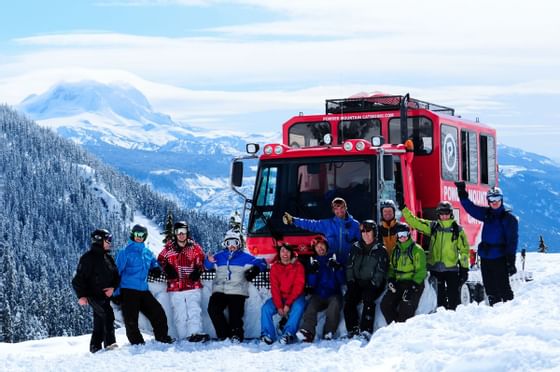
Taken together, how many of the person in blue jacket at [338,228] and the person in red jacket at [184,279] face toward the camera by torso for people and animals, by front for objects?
2

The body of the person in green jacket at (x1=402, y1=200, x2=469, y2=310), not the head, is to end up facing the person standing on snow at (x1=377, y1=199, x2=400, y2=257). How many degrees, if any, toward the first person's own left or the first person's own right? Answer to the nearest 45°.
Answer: approximately 45° to the first person's own right

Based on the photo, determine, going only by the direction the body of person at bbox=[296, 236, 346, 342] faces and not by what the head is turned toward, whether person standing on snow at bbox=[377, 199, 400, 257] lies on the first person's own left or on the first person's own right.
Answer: on the first person's own left

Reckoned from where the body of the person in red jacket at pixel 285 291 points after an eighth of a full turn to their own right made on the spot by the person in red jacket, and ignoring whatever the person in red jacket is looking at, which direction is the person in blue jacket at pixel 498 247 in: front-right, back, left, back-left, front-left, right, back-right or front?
back-left

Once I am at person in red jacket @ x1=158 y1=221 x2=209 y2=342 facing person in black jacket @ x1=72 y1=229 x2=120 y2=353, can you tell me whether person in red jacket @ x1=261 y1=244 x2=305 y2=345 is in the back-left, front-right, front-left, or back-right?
back-left

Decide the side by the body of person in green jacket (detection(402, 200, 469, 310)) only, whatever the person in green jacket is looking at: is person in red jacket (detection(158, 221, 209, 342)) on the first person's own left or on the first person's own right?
on the first person's own right

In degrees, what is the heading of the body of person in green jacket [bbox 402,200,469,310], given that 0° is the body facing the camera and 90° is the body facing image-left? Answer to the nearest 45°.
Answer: approximately 0°

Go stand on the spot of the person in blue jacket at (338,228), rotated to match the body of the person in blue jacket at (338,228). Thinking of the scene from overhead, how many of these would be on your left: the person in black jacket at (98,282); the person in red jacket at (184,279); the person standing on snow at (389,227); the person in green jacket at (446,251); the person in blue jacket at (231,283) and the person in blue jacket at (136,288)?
2

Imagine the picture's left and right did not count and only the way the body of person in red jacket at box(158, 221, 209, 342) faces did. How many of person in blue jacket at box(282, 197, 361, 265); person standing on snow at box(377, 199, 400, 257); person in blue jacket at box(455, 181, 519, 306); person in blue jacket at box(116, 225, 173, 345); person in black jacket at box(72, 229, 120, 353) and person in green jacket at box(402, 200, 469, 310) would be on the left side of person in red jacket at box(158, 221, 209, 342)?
4

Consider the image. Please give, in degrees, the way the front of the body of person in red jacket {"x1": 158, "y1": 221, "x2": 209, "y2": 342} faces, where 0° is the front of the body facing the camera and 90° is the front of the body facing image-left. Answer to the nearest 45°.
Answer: approximately 0°

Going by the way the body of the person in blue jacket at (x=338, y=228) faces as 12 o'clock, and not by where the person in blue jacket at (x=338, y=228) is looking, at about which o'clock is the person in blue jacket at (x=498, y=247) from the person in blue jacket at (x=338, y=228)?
the person in blue jacket at (x=498, y=247) is roughly at 9 o'clock from the person in blue jacket at (x=338, y=228).
